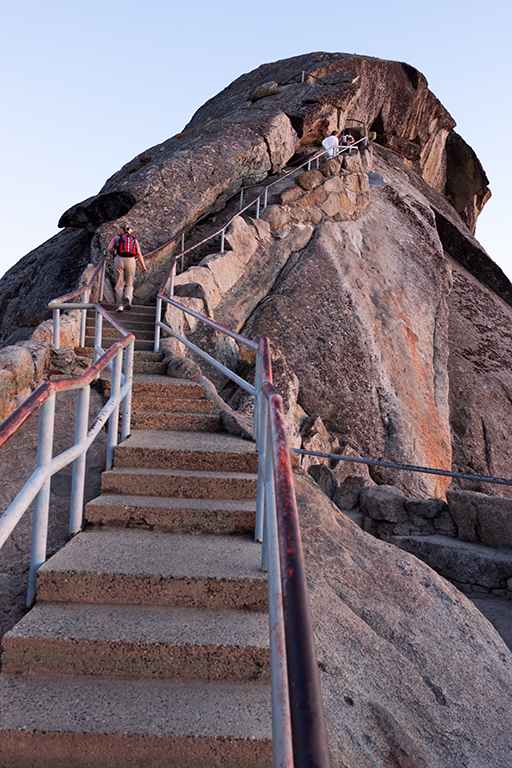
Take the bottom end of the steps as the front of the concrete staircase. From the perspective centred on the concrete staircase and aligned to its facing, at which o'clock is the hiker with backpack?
The hiker with backpack is roughly at 6 o'clock from the concrete staircase.

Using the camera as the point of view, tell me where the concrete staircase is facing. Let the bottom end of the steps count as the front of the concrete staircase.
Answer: facing the viewer

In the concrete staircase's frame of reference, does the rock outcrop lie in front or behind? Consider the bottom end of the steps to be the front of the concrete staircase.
behind

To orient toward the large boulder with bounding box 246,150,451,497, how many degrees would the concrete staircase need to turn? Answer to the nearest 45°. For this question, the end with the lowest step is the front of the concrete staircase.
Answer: approximately 135° to its left
